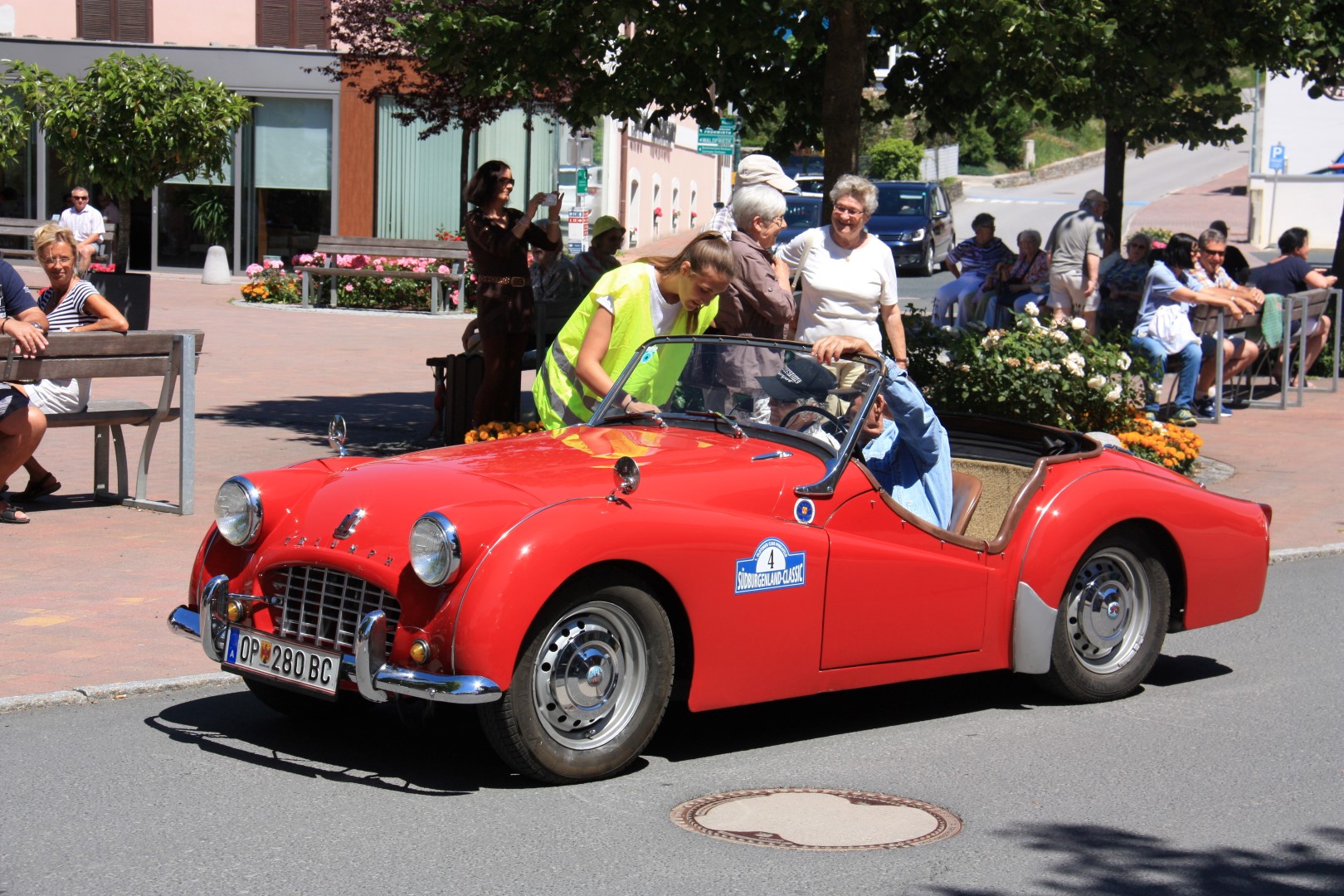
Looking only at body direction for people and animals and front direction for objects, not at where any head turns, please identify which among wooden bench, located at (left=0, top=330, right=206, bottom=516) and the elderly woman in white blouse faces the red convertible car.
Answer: the elderly woman in white blouse

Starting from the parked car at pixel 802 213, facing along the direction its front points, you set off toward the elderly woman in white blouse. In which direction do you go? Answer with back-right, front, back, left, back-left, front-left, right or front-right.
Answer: front-left

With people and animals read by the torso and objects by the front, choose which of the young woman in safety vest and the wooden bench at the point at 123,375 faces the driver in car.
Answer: the young woman in safety vest

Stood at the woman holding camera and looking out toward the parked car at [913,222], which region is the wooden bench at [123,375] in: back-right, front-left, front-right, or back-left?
back-left

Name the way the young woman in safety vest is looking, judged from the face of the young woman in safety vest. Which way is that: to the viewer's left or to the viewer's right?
to the viewer's right

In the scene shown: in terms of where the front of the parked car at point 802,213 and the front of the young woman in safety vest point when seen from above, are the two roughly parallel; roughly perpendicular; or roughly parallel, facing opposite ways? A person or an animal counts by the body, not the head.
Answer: roughly perpendicular

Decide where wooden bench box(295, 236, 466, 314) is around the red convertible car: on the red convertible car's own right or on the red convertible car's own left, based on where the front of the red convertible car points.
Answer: on the red convertible car's own right

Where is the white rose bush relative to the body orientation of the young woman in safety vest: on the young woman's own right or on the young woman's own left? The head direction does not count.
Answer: on the young woman's own left

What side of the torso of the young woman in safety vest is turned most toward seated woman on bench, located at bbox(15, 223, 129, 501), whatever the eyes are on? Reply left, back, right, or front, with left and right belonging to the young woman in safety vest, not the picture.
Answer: back

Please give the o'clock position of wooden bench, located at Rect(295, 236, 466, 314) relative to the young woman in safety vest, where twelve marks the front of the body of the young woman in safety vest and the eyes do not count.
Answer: The wooden bench is roughly at 7 o'clock from the young woman in safety vest.

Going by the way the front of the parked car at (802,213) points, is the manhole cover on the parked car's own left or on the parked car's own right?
on the parked car's own left

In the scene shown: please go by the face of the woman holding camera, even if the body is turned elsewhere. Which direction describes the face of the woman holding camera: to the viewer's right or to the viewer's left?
to the viewer's right

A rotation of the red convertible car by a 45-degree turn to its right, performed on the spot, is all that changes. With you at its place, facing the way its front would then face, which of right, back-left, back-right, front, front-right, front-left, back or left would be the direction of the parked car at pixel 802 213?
right
